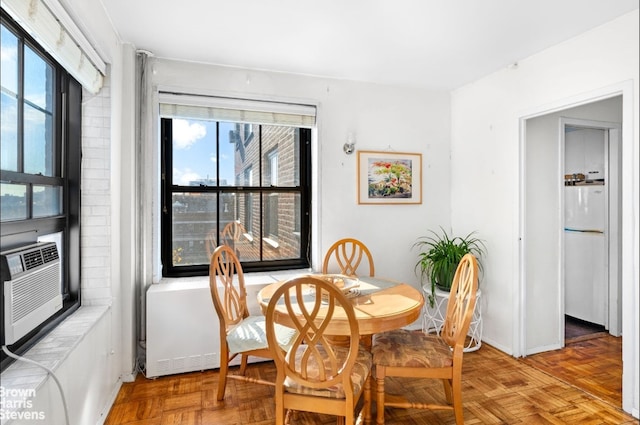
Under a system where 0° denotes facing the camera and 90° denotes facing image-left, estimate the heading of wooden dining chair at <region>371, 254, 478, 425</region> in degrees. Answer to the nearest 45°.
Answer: approximately 90°

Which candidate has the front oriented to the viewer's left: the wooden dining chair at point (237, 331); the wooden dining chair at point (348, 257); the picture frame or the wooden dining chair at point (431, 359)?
the wooden dining chair at point (431, 359)

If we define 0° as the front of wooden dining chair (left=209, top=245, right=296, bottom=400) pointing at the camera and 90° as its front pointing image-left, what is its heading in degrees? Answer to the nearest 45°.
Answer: approximately 315°

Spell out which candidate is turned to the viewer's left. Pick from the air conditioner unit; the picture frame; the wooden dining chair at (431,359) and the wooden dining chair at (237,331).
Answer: the wooden dining chair at (431,359)

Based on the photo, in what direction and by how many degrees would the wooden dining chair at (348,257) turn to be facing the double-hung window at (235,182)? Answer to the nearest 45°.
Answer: approximately 90° to its right

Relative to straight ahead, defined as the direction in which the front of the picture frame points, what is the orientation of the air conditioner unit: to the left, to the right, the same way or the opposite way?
to the left

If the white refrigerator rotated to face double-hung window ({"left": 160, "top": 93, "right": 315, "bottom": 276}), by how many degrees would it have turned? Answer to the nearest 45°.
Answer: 0° — it already faces it

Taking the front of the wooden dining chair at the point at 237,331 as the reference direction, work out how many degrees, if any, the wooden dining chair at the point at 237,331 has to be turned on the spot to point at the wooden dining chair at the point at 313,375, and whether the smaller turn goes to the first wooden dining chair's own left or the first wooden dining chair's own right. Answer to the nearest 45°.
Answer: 0° — it already faces it

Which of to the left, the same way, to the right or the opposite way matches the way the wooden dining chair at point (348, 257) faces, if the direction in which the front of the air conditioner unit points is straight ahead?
to the right

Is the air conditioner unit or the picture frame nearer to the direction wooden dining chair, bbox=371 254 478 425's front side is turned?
the air conditioner unit

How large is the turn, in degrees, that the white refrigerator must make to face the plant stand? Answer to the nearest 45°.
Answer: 0° — it already faces it

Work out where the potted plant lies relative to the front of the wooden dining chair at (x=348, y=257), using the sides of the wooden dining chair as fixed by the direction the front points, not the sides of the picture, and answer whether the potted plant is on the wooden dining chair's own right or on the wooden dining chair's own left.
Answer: on the wooden dining chair's own left

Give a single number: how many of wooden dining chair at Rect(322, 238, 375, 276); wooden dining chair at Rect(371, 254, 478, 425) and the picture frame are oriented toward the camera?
2
